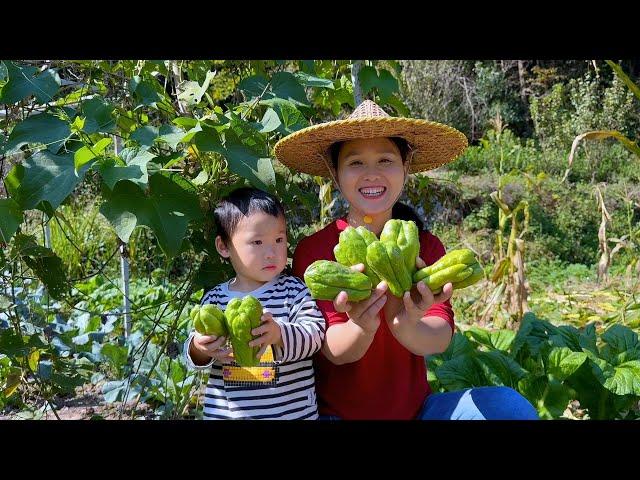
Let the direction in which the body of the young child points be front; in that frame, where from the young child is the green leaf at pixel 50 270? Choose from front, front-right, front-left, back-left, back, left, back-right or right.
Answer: back-right

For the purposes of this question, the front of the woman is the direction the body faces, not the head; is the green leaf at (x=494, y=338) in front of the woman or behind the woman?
behind

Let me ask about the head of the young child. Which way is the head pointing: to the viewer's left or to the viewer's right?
to the viewer's right

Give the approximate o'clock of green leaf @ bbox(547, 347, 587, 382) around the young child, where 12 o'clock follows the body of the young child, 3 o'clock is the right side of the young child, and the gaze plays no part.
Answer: The green leaf is roughly at 8 o'clock from the young child.

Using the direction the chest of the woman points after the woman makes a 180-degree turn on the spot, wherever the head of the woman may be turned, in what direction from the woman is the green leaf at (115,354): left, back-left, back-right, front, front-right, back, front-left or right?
front-left

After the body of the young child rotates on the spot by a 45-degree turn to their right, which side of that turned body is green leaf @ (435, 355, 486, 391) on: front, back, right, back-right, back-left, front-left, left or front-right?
back

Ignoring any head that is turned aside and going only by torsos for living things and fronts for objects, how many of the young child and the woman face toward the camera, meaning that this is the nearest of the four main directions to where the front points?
2

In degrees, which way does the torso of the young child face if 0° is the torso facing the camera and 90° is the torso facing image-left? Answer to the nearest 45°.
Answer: approximately 0°
